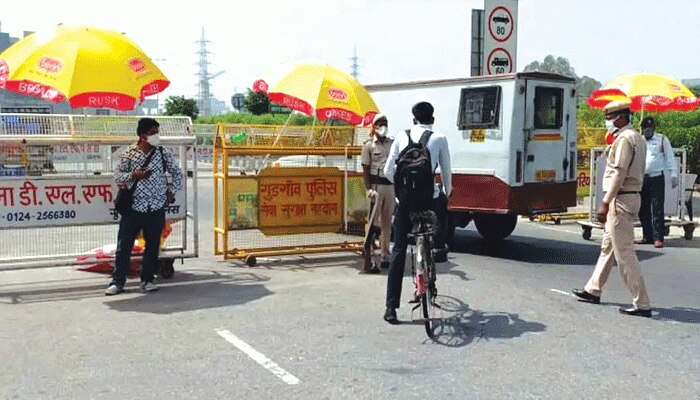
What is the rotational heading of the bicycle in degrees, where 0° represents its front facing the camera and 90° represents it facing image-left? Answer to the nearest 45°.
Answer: approximately 180°

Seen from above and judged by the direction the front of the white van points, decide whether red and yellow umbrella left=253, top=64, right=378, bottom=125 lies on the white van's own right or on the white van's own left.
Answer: on the white van's own left

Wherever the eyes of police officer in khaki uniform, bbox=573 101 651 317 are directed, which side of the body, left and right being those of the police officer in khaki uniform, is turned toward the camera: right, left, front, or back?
left

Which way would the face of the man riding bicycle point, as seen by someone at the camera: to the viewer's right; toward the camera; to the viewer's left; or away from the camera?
away from the camera

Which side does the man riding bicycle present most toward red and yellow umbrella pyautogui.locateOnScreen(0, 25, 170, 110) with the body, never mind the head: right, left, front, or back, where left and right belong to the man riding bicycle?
left

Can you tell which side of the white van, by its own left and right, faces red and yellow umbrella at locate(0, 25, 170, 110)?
left

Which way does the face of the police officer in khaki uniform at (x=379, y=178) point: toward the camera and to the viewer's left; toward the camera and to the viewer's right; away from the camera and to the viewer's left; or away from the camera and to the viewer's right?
toward the camera and to the viewer's right

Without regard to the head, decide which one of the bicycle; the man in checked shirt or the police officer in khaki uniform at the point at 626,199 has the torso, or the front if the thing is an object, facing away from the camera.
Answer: the bicycle

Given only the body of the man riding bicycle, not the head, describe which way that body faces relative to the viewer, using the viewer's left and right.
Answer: facing away from the viewer

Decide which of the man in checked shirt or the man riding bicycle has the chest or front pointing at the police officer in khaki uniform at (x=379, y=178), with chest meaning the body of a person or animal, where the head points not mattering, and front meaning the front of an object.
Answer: the man riding bicycle

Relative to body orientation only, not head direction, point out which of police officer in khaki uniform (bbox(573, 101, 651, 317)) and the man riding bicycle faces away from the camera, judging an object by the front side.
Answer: the man riding bicycle
